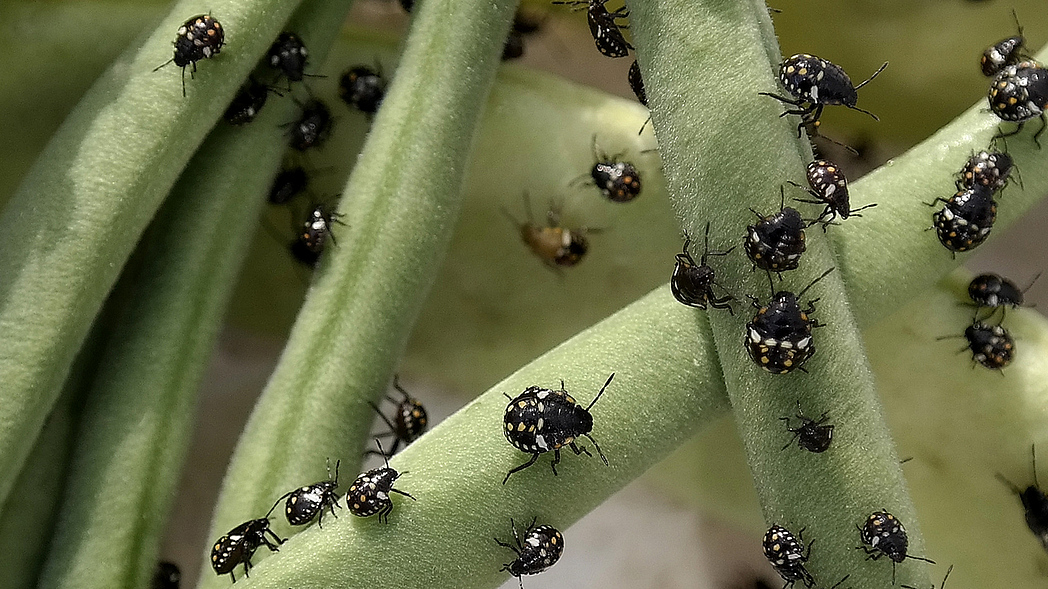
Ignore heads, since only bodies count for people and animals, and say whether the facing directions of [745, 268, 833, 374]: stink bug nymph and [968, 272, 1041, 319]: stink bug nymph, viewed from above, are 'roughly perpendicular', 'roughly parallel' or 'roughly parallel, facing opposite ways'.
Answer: roughly perpendicular

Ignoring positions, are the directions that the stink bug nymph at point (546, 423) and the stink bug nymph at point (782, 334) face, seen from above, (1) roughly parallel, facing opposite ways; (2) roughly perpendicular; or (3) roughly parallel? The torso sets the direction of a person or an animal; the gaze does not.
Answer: roughly perpendicular

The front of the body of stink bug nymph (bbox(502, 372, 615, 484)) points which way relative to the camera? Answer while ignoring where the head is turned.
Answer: to the viewer's right

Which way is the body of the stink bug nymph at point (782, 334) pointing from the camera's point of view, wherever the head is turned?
away from the camera

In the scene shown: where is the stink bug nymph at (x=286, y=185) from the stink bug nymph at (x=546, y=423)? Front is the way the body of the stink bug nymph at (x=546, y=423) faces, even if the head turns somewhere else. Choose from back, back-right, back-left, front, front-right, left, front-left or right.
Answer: back-left

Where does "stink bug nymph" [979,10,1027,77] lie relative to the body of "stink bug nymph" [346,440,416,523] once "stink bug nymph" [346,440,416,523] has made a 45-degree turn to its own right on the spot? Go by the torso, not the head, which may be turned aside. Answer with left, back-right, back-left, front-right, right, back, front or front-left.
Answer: front-left

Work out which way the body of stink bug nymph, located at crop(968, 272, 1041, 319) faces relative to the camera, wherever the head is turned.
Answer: to the viewer's right
